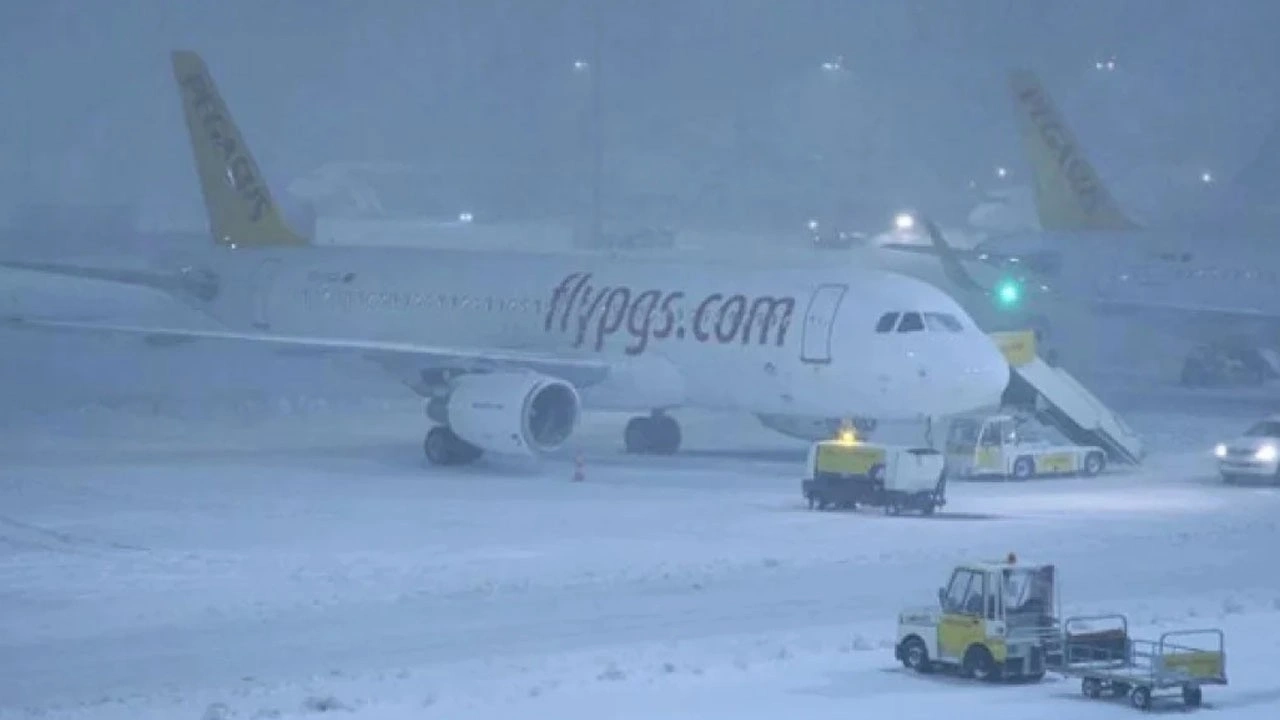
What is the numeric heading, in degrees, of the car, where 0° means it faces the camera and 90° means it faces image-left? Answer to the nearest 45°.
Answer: approximately 45°

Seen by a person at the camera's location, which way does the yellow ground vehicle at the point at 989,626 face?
facing away from the viewer and to the left of the viewer

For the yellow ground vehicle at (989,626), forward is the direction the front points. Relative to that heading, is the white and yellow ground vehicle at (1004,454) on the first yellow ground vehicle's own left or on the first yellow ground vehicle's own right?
on the first yellow ground vehicle's own right

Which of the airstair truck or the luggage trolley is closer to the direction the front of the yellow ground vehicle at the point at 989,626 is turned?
the airstair truck

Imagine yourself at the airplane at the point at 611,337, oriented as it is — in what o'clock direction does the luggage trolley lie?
The luggage trolley is roughly at 1 o'clock from the airplane.

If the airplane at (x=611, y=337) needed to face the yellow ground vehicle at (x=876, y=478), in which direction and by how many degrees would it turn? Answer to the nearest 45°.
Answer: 0° — it already faces it

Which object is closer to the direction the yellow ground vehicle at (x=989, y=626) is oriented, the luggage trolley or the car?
the car

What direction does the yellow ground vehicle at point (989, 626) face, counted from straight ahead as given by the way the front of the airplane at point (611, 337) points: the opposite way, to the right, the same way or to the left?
the opposite way

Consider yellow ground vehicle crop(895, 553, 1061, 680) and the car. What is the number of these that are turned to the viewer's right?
0
